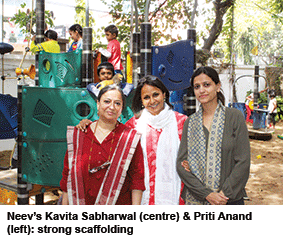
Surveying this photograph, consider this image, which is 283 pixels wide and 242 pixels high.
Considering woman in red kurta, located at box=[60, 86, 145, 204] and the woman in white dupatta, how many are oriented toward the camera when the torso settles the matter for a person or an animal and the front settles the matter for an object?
2

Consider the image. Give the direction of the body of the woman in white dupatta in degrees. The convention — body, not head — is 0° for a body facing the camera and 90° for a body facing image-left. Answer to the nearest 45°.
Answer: approximately 0°

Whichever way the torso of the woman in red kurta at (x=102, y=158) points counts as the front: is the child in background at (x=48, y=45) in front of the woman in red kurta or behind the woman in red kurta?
behind

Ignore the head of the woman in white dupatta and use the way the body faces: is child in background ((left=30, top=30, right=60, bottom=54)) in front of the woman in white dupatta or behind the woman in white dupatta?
behind
